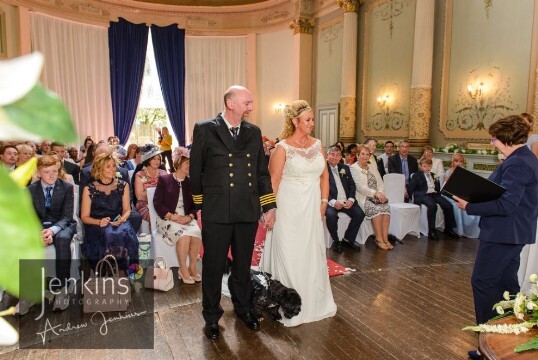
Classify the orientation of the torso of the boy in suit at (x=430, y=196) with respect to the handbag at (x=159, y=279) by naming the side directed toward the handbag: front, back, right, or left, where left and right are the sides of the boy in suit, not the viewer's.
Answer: right

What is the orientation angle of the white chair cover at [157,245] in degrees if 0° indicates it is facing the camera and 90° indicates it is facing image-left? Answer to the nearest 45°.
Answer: approximately 315°

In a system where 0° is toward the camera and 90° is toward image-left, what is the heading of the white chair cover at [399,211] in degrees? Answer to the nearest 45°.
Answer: approximately 315°

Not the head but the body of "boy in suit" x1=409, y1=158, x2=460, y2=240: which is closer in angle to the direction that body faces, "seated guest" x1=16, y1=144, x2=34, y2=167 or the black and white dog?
the black and white dog

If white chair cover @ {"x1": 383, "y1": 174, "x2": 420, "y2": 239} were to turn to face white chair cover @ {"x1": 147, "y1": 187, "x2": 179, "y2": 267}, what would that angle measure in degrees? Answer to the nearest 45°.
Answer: approximately 90° to its right

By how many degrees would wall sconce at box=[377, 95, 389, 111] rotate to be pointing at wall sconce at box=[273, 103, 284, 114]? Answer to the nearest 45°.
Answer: approximately 90° to its right

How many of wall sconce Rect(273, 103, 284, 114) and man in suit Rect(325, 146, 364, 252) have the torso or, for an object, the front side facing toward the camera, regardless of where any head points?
2

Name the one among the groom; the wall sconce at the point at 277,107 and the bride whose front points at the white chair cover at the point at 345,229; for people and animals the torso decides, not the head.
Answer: the wall sconce

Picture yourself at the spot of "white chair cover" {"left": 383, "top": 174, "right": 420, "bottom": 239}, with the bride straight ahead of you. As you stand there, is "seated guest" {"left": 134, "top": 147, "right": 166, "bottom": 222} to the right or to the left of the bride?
right
